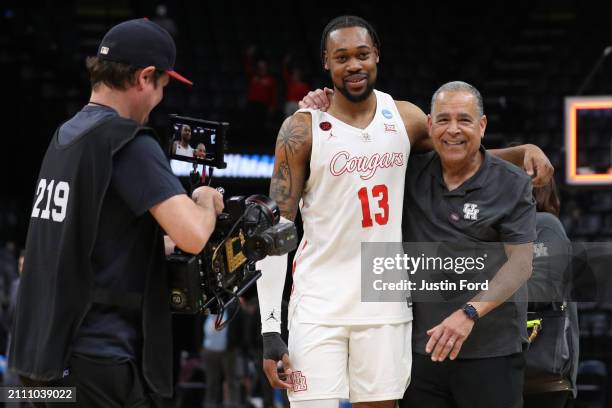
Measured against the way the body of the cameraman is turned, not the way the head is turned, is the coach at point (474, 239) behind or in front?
in front

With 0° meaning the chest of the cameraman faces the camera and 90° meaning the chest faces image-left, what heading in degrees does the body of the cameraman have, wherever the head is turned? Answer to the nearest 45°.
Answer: approximately 225°

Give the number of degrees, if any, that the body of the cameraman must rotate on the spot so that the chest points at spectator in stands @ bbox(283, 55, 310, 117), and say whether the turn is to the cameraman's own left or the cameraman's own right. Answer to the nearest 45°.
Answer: approximately 45° to the cameraman's own left

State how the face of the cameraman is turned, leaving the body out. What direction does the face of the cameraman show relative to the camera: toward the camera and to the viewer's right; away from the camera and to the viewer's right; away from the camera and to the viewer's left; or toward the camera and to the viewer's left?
away from the camera and to the viewer's right

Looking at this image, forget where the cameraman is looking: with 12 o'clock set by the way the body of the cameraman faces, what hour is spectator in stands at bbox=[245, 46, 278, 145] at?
The spectator in stands is roughly at 11 o'clock from the cameraman.

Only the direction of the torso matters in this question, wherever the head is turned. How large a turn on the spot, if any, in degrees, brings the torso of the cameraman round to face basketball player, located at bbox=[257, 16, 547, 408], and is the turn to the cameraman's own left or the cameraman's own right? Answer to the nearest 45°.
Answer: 0° — they already face them
